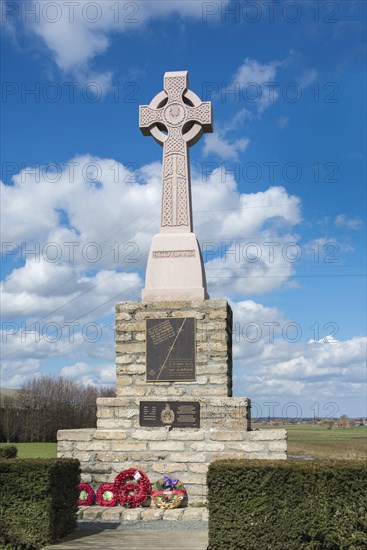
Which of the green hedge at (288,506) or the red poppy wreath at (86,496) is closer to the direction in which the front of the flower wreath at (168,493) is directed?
the green hedge

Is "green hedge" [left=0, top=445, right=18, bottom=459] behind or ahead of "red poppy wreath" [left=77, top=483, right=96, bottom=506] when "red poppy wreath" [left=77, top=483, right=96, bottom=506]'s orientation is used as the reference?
behind

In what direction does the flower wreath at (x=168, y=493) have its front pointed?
toward the camera

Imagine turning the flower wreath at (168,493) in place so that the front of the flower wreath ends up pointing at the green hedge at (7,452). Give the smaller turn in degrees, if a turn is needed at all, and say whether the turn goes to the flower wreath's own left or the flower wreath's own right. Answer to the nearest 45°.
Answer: approximately 135° to the flower wreath's own right

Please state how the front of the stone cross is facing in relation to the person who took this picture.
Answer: facing the viewer

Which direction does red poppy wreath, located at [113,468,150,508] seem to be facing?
toward the camera
